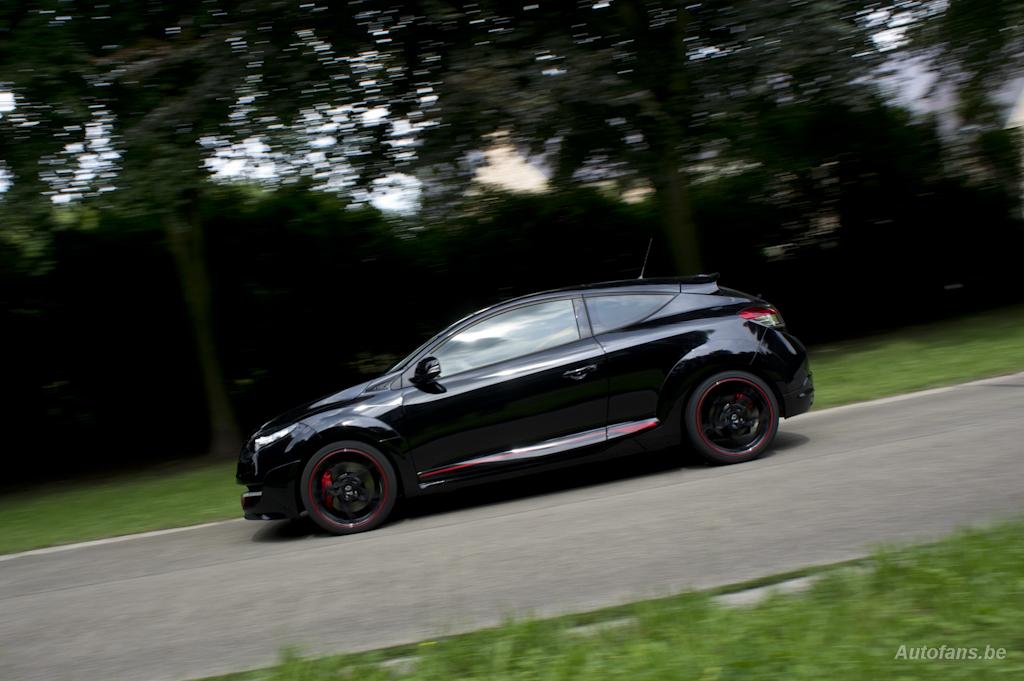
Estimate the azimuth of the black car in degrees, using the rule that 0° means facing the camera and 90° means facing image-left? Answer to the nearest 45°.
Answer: approximately 90°

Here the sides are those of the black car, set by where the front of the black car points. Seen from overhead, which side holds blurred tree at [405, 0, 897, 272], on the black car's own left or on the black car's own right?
on the black car's own right

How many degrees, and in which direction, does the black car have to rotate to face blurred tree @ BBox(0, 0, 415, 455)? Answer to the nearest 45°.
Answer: approximately 45° to its right

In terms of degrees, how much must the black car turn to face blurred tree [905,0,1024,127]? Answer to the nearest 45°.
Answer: approximately 135° to its right
